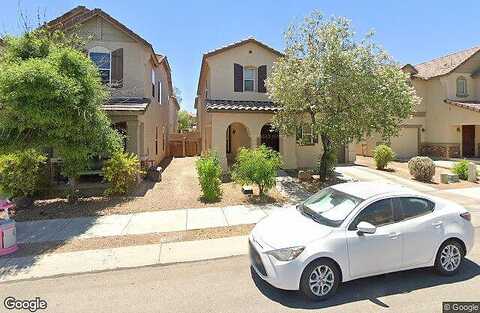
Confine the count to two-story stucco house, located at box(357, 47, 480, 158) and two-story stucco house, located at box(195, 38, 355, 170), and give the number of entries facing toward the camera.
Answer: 2

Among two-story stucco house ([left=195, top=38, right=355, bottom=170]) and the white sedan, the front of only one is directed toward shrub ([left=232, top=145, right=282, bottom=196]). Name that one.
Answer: the two-story stucco house

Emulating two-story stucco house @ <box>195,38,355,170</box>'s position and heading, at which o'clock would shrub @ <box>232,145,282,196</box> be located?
The shrub is roughly at 12 o'clock from the two-story stucco house.

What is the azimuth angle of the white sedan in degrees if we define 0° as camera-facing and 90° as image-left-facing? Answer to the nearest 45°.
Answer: approximately 45°

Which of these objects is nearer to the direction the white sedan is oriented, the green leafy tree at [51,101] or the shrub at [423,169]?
the green leafy tree

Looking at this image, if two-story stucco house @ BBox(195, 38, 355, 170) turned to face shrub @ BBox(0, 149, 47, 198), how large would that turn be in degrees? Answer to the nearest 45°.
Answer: approximately 45° to its right

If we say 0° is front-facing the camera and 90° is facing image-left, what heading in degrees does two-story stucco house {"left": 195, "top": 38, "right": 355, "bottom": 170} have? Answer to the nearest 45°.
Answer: approximately 0°

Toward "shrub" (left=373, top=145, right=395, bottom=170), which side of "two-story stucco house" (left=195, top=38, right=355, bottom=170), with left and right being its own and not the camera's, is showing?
left
